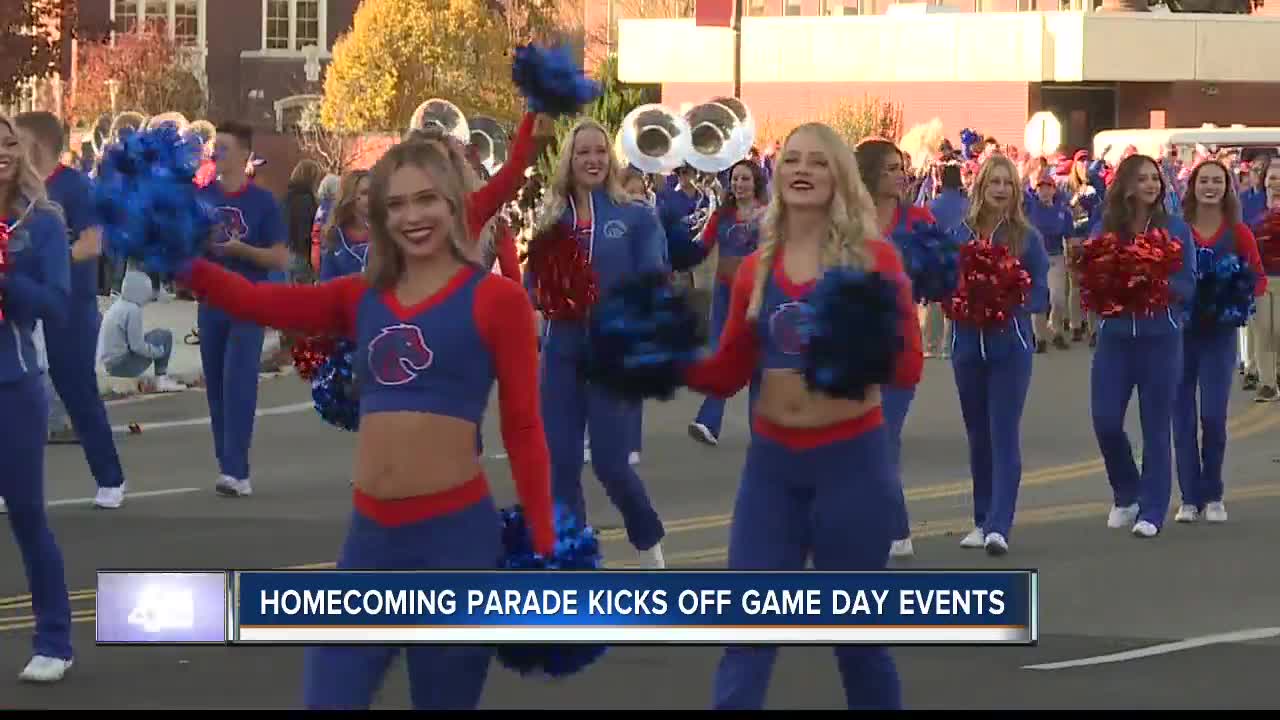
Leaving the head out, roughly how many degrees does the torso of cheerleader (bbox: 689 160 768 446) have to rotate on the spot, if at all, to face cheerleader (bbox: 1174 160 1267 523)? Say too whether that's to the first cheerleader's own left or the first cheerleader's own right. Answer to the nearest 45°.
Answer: approximately 90° to the first cheerleader's own left

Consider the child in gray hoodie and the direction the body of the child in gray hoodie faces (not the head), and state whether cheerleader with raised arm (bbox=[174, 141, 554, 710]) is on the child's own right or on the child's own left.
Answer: on the child's own right

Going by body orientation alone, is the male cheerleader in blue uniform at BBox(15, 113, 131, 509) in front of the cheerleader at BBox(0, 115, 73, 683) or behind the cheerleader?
behind

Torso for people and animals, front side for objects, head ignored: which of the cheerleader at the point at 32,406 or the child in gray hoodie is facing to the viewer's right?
the child in gray hoodie

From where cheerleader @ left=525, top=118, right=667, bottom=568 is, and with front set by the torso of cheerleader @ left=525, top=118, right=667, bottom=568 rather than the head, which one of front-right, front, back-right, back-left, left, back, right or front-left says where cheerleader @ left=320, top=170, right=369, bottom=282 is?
back-right

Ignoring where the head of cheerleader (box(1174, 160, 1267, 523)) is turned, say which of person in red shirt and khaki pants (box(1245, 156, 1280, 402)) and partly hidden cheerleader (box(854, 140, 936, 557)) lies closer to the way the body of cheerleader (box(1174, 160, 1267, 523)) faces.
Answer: the partly hidden cheerleader
